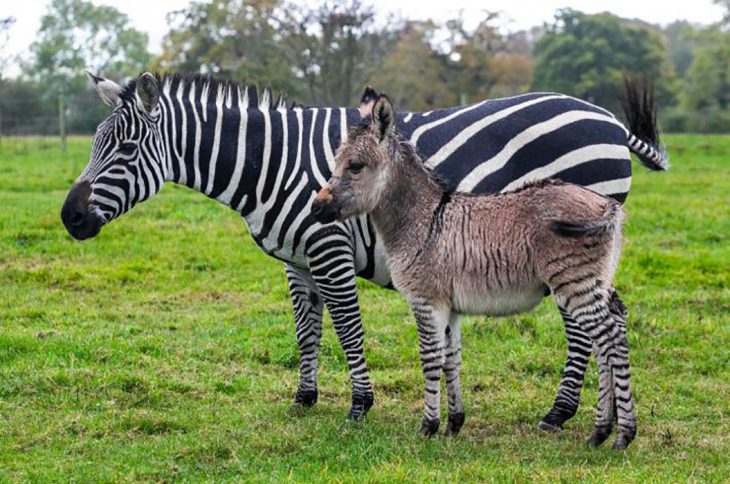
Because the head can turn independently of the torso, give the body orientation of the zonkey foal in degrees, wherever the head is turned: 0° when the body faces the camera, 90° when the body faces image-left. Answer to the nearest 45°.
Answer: approximately 90°

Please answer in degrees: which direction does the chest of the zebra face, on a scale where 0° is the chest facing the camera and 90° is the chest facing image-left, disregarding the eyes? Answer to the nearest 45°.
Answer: approximately 90°

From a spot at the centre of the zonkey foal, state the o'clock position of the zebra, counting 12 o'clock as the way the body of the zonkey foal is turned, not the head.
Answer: The zebra is roughly at 1 o'clock from the zonkey foal.

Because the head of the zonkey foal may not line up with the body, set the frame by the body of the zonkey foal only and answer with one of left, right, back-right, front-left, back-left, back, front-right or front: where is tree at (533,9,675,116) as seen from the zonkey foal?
right

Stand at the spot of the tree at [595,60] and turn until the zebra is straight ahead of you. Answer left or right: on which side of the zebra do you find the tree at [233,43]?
right

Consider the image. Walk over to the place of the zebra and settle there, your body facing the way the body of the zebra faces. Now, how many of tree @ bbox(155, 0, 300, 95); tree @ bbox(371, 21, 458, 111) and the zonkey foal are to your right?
2

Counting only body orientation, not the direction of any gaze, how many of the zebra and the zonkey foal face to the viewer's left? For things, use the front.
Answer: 2

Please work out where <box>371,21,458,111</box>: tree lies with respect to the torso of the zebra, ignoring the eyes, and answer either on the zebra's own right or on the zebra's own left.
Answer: on the zebra's own right

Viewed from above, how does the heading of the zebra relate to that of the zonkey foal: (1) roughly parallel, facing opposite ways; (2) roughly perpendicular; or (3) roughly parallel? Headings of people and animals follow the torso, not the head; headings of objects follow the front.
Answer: roughly parallel

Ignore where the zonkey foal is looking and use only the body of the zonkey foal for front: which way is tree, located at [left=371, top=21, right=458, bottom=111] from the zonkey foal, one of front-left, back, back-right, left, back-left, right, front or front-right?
right
